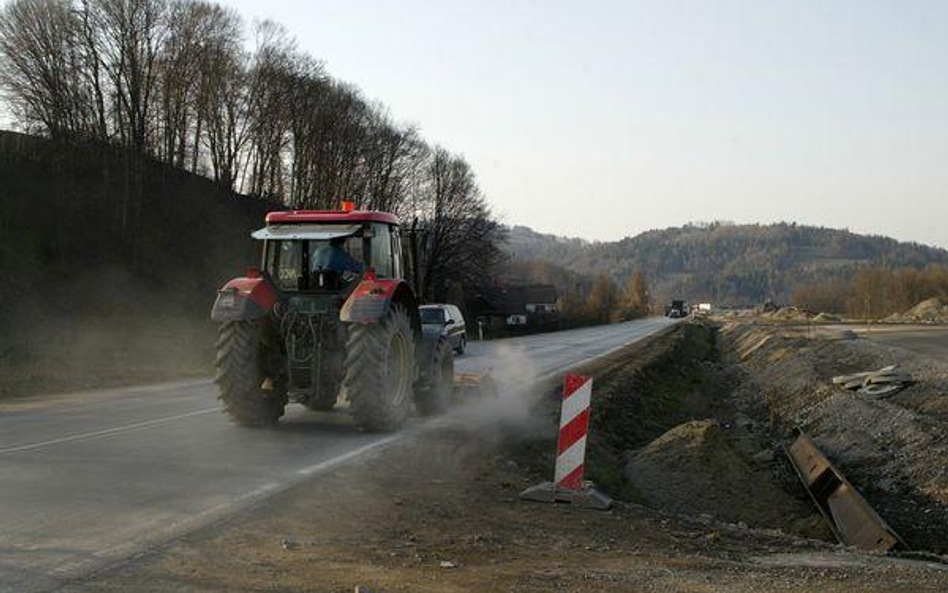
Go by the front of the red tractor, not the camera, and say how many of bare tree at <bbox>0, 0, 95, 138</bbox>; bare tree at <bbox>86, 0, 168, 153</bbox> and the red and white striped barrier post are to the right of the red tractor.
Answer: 1

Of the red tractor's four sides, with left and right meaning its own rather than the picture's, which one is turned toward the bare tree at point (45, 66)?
left

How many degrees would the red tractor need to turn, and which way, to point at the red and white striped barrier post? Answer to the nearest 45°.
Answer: approximately 90° to its right

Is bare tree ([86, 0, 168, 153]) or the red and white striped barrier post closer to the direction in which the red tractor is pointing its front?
the bare tree

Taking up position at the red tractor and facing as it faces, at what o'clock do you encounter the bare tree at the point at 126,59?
The bare tree is roughly at 10 o'clock from the red tractor.

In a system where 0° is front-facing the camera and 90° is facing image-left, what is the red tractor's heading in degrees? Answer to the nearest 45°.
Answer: approximately 225°
